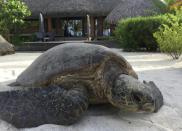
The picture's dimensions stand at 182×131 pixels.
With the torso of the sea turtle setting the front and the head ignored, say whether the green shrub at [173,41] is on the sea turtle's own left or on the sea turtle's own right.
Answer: on the sea turtle's own left

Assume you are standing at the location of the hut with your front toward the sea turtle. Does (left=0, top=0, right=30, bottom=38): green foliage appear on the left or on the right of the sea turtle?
right

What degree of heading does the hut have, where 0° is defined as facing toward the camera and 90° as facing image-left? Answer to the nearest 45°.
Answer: approximately 0°

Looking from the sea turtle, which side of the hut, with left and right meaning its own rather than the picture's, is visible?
front

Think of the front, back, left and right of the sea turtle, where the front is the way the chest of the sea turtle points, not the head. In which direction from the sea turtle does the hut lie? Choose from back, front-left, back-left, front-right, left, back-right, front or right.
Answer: back-left

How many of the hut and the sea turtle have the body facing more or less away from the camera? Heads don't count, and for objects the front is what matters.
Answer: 0

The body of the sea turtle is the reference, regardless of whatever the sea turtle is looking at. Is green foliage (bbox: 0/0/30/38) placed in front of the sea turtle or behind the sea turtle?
behind

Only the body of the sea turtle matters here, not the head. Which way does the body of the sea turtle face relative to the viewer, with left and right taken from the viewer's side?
facing the viewer and to the right of the viewer

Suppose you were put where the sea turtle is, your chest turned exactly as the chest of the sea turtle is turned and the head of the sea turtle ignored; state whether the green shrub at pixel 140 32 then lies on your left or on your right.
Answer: on your left
